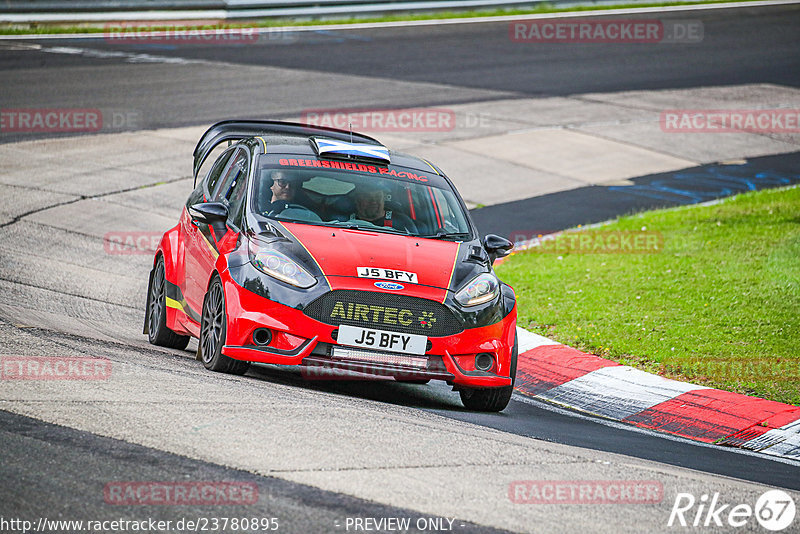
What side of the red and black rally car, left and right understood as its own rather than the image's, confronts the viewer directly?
front
